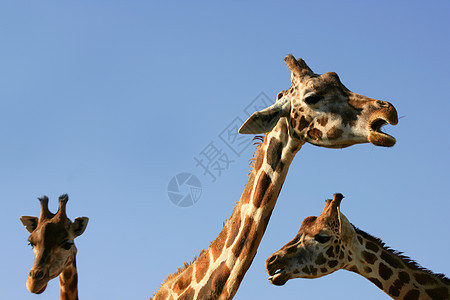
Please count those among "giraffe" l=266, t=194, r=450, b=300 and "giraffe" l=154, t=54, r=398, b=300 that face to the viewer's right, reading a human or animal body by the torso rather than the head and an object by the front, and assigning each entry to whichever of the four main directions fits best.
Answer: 1

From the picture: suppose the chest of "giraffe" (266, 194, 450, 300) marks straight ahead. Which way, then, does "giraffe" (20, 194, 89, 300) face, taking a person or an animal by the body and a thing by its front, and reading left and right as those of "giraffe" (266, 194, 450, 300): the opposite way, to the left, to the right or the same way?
to the left

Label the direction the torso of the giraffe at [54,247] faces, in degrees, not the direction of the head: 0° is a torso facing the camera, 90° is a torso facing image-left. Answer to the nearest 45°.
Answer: approximately 45°

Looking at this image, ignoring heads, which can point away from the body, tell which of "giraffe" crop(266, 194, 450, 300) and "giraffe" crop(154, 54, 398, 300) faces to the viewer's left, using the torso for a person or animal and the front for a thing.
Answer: "giraffe" crop(266, 194, 450, 300)

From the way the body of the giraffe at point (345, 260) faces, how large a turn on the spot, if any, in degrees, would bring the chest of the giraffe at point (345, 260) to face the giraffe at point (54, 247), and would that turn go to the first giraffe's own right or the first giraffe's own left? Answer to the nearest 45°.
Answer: approximately 45° to the first giraffe's own left

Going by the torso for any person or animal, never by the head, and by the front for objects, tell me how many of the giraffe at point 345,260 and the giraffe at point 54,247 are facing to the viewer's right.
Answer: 0

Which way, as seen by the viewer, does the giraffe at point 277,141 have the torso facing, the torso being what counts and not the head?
to the viewer's right

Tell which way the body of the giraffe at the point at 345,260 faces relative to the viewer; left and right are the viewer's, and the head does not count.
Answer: facing to the left of the viewer

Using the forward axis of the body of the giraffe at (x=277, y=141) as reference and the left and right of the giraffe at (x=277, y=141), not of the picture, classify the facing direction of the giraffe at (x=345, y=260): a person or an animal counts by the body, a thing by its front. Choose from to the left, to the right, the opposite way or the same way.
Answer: the opposite way

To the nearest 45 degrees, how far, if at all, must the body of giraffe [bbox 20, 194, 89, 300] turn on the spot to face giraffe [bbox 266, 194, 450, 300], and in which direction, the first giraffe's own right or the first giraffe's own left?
approximately 135° to the first giraffe's own left
